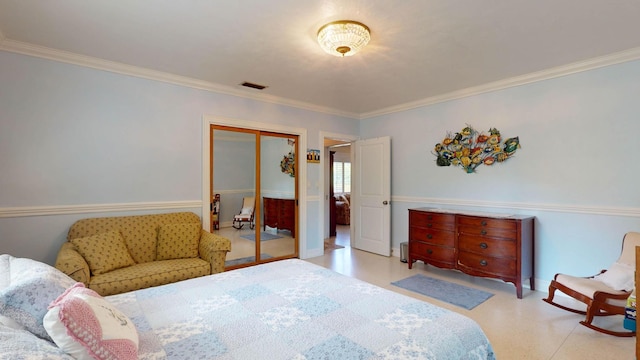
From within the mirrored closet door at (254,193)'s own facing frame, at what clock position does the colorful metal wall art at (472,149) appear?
The colorful metal wall art is roughly at 11 o'clock from the mirrored closet door.

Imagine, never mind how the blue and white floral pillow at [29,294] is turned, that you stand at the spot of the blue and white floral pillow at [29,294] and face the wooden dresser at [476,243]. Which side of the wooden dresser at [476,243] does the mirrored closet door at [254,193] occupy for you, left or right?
left

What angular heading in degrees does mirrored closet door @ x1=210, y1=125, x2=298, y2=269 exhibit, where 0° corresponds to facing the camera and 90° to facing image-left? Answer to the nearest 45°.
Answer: approximately 315°

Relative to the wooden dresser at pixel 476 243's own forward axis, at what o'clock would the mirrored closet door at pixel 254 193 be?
The mirrored closet door is roughly at 1 o'clock from the wooden dresser.

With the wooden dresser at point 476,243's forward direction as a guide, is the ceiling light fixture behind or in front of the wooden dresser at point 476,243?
in front

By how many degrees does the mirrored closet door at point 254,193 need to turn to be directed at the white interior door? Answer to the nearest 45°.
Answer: approximately 45° to its left

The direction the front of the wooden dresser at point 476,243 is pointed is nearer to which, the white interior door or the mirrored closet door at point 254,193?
the mirrored closet door

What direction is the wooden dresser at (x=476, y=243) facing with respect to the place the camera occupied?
facing the viewer and to the left of the viewer

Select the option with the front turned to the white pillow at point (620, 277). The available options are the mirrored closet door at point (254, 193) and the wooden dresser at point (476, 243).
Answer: the mirrored closet door

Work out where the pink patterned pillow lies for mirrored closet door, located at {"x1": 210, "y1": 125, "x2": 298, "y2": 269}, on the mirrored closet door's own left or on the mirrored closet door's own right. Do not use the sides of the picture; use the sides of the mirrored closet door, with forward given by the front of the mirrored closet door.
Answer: on the mirrored closet door's own right

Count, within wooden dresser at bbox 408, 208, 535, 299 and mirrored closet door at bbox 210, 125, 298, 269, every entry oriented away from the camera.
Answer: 0

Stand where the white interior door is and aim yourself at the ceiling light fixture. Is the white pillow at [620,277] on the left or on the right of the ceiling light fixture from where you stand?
left
